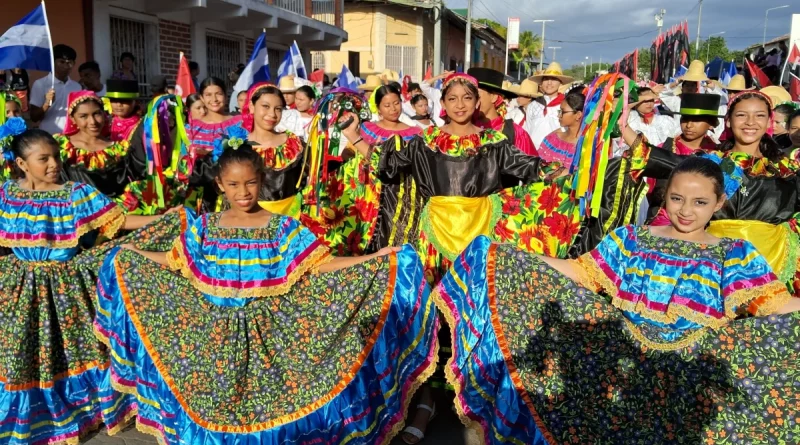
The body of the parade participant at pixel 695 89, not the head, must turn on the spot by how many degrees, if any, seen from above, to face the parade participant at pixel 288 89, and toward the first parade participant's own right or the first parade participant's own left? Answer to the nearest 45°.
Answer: approximately 45° to the first parade participant's own right

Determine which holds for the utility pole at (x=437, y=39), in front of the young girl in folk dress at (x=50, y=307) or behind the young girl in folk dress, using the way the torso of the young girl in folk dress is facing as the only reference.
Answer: behind

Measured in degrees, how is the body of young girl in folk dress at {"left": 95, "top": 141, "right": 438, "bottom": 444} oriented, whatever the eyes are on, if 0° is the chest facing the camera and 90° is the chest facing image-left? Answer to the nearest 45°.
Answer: approximately 0°

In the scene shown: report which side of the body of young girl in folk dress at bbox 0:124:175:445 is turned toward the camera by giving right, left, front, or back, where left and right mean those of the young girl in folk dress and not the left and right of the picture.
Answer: front

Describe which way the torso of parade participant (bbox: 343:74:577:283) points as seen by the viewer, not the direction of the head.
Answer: toward the camera

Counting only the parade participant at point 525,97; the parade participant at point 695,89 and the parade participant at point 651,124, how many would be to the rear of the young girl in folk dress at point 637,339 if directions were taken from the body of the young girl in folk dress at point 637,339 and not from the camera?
3

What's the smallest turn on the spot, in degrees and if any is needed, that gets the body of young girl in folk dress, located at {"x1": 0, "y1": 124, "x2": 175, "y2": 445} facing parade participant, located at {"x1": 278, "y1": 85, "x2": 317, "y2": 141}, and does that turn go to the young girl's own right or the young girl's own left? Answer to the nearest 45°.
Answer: approximately 135° to the young girl's own left

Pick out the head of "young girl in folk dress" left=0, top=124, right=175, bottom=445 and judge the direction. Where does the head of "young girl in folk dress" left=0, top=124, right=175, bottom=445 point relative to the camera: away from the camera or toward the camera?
toward the camera

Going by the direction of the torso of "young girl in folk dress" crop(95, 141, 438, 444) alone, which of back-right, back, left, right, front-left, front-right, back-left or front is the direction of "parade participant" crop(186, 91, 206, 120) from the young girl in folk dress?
back

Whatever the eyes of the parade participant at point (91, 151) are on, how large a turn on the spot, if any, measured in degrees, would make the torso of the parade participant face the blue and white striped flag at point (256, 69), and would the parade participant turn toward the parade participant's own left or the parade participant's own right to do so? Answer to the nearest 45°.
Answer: approximately 135° to the parade participant's own left

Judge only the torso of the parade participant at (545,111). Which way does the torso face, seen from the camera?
toward the camera

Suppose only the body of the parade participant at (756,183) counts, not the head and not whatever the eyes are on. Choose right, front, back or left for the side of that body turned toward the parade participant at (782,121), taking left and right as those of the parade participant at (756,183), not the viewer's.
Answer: back

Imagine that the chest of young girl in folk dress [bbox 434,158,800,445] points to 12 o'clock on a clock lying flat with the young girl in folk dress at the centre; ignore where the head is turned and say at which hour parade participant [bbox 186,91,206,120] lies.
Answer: The parade participant is roughly at 4 o'clock from the young girl in folk dress.

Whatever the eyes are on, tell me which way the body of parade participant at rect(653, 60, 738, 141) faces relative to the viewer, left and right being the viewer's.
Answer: facing the viewer

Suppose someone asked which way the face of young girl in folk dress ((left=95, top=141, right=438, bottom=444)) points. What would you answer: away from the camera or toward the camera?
toward the camera

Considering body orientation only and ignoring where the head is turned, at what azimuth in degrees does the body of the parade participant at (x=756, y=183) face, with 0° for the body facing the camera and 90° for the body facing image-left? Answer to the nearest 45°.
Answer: approximately 0°
